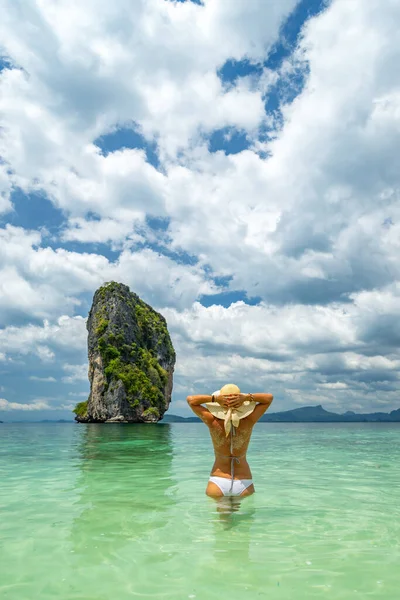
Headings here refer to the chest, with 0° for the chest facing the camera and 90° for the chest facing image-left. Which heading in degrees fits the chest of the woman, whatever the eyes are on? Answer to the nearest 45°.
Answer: approximately 180°
